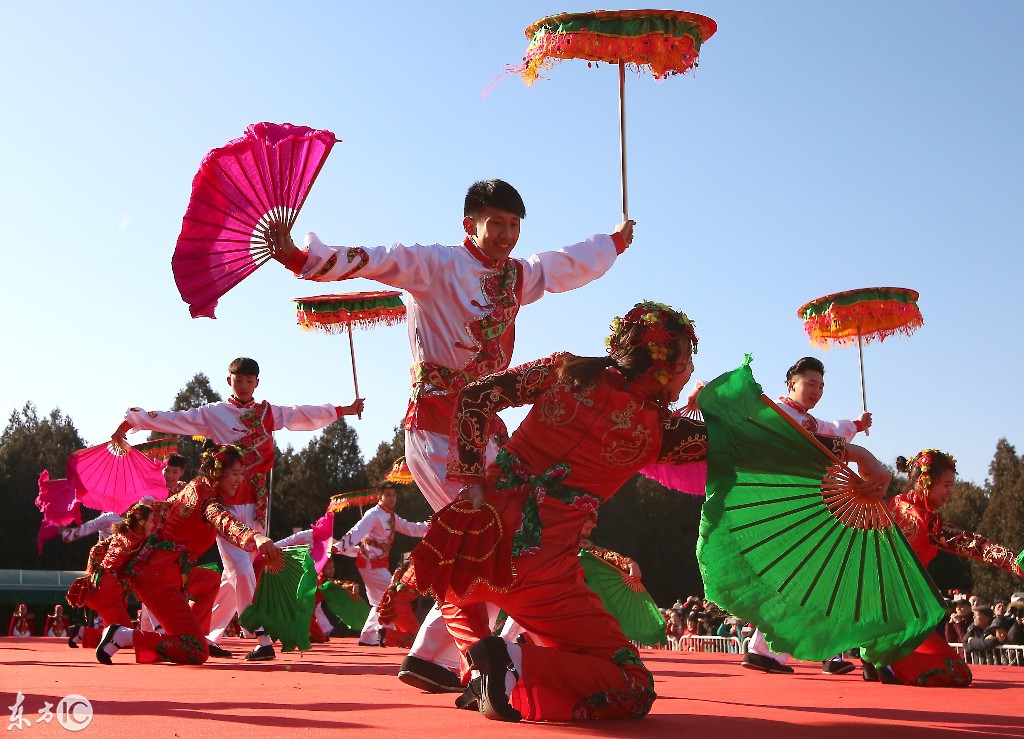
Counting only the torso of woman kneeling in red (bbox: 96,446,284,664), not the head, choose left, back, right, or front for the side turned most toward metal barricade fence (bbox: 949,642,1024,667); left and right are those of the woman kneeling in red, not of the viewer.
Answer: front

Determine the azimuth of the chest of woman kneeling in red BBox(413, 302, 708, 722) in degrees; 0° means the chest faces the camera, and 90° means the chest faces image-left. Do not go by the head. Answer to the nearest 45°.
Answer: approximately 225°

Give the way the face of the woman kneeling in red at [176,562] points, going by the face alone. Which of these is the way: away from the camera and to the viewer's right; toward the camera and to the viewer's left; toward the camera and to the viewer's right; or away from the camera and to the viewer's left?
toward the camera and to the viewer's right

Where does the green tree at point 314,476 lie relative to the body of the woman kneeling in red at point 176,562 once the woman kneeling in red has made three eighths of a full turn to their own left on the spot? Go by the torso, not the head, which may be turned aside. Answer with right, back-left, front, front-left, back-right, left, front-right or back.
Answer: front-right

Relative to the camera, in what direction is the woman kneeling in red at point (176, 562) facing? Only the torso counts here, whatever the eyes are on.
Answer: to the viewer's right

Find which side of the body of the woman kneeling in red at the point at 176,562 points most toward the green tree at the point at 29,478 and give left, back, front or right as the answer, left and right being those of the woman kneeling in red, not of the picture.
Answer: left

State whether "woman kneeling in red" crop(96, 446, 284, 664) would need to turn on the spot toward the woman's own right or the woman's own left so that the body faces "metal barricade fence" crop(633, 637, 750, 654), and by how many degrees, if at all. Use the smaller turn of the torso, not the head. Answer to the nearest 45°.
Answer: approximately 45° to the woman's own left

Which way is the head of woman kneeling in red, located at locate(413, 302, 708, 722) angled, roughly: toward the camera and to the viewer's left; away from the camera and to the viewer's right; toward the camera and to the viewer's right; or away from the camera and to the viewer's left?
away from the camera and to the viewer's right
